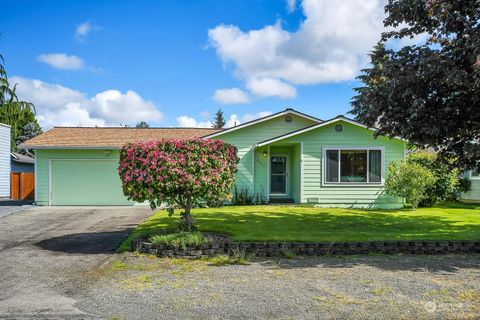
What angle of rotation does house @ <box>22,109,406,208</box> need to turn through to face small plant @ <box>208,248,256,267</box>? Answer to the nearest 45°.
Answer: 0° — it already faces it

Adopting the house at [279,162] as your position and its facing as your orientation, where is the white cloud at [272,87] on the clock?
The white cloud is roughly at 6 o'clock from the house.

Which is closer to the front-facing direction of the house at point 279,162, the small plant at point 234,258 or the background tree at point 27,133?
the small plant

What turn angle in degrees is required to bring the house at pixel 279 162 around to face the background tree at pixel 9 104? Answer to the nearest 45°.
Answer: approximately 135° to its right

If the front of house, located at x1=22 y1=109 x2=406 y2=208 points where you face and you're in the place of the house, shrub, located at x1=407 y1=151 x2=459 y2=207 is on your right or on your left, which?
on your left

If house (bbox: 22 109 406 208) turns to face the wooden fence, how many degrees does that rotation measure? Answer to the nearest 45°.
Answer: approximately 135° to its right
